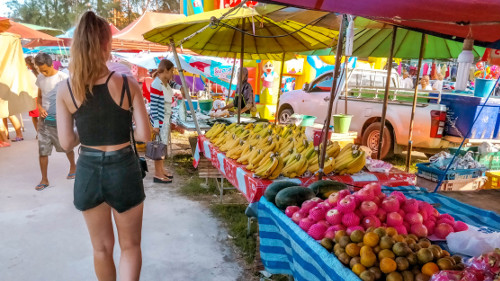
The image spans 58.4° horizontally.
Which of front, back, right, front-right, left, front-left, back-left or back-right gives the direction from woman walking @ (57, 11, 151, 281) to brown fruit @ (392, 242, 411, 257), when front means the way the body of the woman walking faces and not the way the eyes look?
back-right

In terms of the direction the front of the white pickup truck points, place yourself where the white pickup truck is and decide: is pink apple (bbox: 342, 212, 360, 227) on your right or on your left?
on your left

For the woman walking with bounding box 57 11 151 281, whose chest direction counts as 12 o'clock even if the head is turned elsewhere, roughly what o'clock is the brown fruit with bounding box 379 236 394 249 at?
The brown fruit is roughly at 4 o'clock from the woman walking.

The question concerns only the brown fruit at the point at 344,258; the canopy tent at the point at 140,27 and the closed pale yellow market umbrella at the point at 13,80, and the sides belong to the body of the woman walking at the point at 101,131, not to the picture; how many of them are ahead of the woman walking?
2

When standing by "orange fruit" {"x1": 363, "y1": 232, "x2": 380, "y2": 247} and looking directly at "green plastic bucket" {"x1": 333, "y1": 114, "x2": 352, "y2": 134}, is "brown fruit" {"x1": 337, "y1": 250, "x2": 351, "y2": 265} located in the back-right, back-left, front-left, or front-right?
back-left

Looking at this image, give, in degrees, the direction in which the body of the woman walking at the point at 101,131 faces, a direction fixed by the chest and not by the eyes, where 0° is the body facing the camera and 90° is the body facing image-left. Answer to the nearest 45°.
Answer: approximately 180°

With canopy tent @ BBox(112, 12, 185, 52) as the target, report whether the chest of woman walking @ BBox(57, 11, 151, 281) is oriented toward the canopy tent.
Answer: yes

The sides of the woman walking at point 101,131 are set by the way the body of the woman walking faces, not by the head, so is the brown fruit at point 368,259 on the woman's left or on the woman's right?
on the woman's right

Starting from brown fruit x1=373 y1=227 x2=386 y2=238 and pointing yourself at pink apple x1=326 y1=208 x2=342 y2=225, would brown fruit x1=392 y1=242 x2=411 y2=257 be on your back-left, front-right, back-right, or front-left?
back-left

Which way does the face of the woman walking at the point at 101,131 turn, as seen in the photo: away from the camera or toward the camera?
away from the camera

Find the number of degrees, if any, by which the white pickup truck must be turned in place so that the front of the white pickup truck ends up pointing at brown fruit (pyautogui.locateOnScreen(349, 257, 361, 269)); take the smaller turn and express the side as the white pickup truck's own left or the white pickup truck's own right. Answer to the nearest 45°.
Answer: approximately 135° to the white pickup truck's own left

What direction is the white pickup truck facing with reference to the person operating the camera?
facing away from the viewer and to the left of the viewer

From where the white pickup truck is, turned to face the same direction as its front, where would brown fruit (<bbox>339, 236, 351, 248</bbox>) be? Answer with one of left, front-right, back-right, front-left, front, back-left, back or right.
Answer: back-left

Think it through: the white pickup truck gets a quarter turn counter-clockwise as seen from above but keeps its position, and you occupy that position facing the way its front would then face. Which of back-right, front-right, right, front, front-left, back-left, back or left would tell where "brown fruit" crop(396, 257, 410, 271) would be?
front-left
